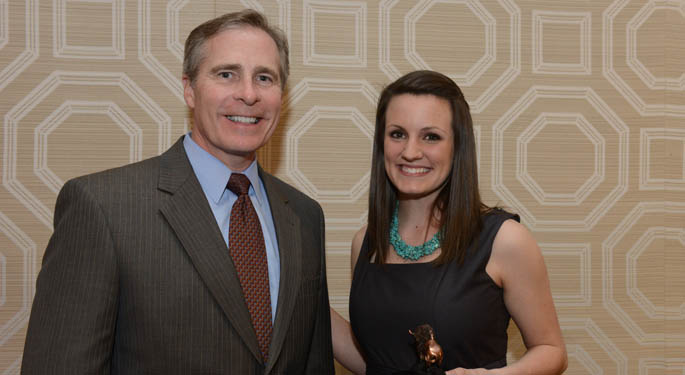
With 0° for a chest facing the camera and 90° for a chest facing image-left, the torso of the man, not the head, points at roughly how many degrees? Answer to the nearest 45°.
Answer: approximately 315°
